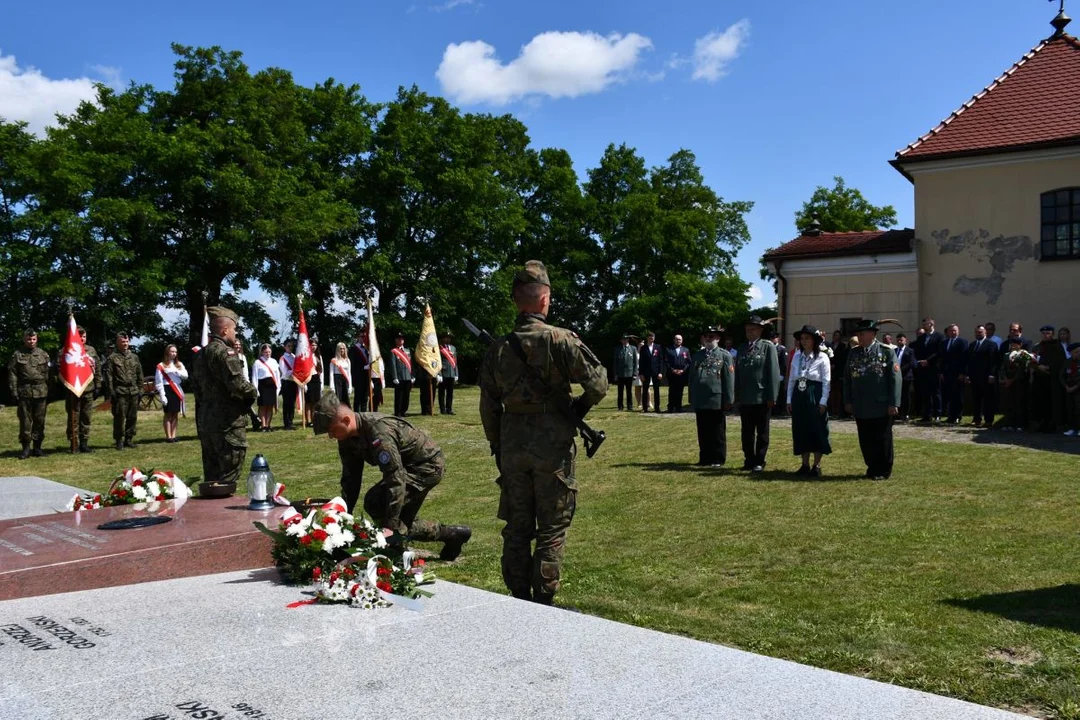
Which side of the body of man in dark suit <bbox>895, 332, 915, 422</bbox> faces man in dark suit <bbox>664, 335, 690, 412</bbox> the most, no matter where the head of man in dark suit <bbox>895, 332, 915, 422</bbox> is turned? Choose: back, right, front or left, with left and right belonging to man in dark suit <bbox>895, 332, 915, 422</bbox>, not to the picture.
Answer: right

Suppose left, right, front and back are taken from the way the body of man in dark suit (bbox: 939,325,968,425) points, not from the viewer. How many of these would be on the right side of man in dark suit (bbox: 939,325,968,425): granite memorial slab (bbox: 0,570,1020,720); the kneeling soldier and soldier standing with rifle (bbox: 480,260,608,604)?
0

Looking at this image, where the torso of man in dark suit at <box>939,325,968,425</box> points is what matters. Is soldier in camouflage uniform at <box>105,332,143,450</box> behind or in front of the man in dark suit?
in front

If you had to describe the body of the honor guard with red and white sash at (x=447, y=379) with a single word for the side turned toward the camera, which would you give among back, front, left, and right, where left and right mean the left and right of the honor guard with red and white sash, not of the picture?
front

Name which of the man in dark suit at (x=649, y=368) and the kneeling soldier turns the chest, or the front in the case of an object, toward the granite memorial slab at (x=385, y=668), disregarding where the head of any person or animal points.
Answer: the man in dark suit

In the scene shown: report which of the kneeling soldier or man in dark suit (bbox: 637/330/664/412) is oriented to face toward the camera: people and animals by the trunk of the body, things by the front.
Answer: the man in dark suit

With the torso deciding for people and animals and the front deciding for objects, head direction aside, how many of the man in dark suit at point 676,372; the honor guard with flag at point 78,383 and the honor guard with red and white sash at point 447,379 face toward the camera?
3

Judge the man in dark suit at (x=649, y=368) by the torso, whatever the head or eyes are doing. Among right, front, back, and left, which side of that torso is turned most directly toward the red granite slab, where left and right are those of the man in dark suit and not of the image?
front

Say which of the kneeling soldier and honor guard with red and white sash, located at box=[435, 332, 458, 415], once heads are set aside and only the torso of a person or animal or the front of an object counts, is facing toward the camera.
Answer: the honor guard with red and white sash

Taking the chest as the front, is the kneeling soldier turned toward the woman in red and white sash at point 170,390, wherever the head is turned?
no

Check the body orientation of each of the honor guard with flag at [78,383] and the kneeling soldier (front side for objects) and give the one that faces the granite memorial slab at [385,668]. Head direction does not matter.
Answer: the honor guard with flag

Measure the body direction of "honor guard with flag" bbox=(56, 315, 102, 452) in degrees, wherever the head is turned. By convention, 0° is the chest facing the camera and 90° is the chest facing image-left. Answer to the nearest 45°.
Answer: approximately 0°

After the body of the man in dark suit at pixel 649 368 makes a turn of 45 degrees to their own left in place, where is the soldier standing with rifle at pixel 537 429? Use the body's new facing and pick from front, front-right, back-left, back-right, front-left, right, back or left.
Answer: front-right

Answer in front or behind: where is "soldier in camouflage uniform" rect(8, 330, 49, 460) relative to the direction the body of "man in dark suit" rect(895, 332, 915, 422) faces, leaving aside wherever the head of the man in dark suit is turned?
in front

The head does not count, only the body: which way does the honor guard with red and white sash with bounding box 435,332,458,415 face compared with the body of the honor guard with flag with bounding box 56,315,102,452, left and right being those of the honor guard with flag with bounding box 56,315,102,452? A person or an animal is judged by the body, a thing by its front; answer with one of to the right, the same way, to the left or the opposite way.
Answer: the same way

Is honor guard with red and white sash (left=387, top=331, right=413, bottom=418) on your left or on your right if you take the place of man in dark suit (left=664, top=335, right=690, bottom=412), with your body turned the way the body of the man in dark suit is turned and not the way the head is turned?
on your right

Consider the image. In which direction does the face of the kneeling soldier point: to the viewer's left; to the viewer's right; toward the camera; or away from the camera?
to the viewer's left

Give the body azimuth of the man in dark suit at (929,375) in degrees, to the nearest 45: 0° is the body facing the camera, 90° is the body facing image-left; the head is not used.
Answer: approximately 45°

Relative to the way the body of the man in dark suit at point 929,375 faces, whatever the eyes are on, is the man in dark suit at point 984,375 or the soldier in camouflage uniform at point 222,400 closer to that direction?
the soldier in camouflage uniform
